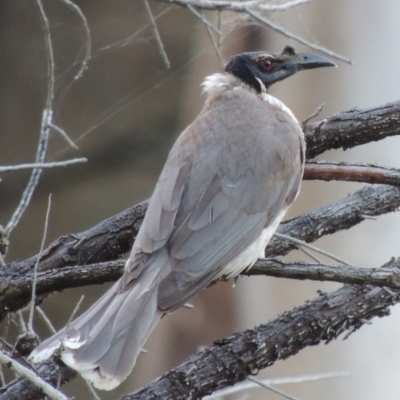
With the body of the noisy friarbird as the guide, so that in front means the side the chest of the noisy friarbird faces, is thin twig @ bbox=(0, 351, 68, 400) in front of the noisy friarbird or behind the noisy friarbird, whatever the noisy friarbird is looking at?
behind

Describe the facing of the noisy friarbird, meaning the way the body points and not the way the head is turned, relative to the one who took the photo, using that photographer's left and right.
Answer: facing away from the viewer and to the right of the viewer

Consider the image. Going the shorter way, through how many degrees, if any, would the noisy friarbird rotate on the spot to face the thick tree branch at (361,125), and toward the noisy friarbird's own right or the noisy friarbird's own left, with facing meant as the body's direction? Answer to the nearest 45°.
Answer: approximately 45° to the noisy friarbird's own right

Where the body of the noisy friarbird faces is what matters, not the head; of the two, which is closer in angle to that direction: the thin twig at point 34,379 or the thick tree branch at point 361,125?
the thick tree branch
